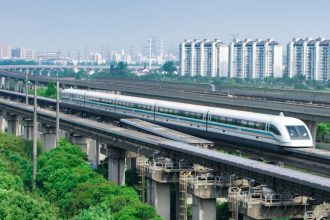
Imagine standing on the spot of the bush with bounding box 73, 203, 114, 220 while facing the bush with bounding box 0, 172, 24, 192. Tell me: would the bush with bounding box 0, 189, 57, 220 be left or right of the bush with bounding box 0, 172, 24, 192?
left

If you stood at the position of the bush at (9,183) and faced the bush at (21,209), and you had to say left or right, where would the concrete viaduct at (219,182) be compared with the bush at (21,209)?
left

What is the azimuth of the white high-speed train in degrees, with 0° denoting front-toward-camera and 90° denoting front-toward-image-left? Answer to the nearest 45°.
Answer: approximately 315°

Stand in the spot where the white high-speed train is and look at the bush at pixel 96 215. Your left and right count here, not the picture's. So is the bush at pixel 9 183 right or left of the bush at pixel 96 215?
right

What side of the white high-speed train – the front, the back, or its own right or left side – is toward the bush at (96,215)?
right

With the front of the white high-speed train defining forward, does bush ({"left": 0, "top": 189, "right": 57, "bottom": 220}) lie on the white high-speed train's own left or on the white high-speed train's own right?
on the white high-speed train's own right

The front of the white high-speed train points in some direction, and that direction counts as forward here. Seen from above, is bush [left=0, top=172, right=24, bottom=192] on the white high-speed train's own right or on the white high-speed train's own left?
on the white high-speed train's own right

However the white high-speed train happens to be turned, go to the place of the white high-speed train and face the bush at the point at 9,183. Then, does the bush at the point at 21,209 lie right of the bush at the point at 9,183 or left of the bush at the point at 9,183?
left
